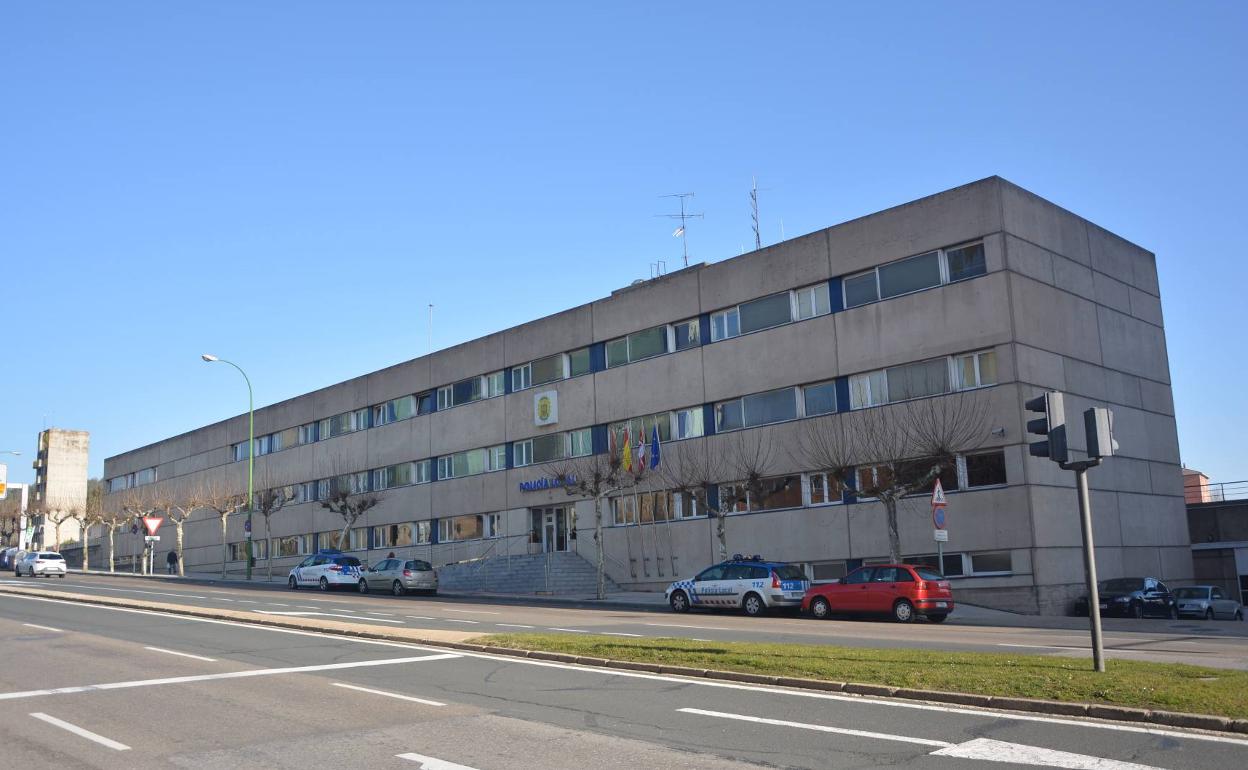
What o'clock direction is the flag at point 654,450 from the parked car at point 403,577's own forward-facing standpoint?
The flag is roughly at 5 o'clock from the parked car.

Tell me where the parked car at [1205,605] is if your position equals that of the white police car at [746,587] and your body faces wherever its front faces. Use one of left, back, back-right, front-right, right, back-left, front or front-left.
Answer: back-right

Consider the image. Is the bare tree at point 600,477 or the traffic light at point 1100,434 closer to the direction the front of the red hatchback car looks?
the bare tree

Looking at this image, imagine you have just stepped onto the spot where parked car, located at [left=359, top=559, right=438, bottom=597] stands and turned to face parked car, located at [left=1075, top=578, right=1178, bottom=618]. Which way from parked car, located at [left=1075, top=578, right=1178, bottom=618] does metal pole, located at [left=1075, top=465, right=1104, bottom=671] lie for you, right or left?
right

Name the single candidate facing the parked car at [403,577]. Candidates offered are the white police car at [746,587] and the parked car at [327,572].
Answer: the white police car

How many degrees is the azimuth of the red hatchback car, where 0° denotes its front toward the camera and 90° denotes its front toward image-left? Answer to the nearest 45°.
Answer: approximately 135°

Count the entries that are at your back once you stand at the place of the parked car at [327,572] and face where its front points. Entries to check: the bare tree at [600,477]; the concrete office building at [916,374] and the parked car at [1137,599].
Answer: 3

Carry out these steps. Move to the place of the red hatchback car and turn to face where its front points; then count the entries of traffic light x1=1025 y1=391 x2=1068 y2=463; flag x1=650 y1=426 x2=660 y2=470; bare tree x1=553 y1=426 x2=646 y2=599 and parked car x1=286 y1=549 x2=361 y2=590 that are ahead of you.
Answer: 3

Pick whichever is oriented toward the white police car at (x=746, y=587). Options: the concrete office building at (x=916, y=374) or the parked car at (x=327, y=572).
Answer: the concrete office building

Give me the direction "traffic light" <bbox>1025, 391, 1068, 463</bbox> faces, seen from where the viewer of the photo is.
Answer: facing to the left of the viewer

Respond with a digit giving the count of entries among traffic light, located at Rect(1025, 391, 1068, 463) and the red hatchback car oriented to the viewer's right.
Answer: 0

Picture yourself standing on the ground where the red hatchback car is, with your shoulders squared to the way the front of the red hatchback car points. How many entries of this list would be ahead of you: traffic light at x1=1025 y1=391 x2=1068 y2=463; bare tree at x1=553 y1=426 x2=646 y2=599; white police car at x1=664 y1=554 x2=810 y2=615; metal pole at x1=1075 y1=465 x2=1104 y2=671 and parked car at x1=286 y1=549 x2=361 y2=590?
3

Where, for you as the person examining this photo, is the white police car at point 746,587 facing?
facing away from the viewer and to the left of the viewer

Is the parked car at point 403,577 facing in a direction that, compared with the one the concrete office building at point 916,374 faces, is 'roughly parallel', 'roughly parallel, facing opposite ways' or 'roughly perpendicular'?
roughly perpendicular

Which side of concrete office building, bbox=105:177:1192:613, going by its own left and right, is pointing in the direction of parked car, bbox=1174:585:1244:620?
left

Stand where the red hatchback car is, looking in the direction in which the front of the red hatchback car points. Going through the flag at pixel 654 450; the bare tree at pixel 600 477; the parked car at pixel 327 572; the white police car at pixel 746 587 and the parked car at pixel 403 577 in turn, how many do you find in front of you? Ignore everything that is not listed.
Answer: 5

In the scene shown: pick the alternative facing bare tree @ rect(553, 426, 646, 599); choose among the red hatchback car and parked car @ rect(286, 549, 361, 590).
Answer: the red hatchback car

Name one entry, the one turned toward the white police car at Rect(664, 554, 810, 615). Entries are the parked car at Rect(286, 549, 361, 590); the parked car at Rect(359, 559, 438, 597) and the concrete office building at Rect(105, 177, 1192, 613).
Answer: the concrete office building

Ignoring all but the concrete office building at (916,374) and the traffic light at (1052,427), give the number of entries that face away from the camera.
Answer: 0

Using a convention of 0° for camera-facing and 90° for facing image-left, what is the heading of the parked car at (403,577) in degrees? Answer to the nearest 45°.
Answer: approximately 135°

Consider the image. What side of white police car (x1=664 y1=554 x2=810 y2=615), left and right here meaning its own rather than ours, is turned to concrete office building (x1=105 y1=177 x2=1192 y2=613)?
right

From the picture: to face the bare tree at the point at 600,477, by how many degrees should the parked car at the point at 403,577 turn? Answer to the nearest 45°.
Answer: approximately 135° to its right
